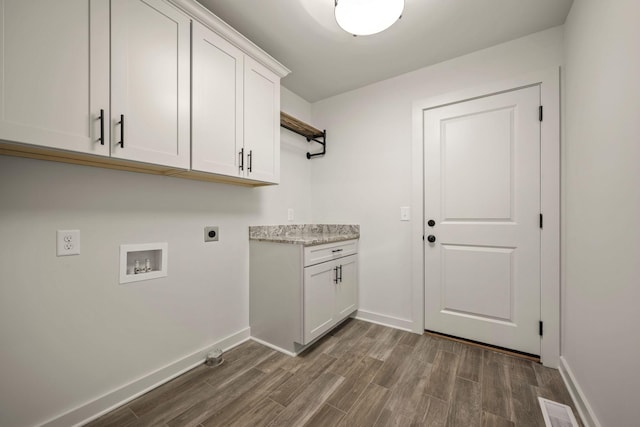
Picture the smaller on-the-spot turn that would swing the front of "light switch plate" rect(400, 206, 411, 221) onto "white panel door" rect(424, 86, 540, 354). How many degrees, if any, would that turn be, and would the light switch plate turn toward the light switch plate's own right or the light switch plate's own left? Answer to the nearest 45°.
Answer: approximately 90° to the light switch plate's own left

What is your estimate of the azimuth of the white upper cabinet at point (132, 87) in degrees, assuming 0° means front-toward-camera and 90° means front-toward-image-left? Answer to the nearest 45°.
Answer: approximately 315°

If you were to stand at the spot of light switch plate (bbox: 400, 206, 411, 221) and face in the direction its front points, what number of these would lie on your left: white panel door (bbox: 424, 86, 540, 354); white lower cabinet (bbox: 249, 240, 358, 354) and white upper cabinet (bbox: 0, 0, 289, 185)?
1

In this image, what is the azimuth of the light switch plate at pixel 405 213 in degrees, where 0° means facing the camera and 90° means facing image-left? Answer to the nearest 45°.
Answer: approximately 0°

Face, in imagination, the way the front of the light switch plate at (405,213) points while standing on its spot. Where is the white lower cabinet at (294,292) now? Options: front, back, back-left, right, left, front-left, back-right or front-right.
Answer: front-right

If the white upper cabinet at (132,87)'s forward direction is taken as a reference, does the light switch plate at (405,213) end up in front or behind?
in front

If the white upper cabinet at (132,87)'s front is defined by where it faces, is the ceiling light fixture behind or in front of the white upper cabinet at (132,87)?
in front

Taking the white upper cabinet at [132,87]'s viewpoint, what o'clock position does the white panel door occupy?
The white panel door is roughly at 11 o'clock from the white upper cabinet.

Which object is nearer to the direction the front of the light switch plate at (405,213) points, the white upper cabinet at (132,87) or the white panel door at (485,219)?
the white upper cabinet
